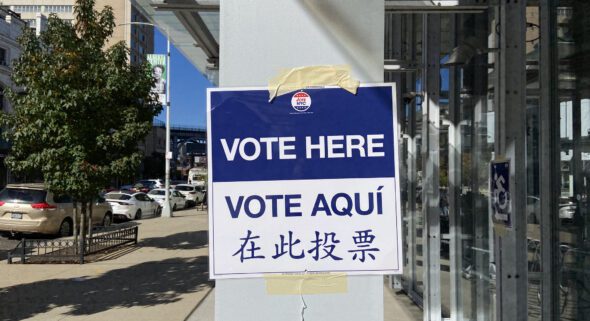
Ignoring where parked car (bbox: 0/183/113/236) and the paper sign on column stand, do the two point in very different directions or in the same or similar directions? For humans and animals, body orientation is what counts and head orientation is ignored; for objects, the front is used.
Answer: very different directions

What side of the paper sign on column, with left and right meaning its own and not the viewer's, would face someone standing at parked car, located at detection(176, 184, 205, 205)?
back

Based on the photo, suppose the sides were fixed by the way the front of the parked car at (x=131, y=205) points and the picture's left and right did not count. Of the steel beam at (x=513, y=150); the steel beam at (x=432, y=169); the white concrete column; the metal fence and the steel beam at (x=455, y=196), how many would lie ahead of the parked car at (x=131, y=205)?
0

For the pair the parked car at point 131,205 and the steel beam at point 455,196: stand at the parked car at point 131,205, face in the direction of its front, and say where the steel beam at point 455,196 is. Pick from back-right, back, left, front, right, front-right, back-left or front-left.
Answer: back-right

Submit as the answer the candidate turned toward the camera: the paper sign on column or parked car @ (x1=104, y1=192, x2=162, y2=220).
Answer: the paper sign on column

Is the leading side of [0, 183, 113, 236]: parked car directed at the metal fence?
no

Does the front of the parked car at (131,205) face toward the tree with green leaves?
no

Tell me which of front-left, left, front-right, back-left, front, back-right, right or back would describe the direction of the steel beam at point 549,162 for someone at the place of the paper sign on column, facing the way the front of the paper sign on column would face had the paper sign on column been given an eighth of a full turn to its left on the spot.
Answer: left

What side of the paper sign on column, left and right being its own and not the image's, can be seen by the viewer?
front

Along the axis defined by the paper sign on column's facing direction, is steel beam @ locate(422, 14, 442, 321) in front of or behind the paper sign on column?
behind

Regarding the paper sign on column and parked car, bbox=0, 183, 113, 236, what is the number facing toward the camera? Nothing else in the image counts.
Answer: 1

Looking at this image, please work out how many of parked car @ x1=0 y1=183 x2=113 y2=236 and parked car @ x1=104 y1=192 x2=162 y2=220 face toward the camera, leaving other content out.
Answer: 0

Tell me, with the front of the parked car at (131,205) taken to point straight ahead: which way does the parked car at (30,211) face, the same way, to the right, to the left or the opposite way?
the same way

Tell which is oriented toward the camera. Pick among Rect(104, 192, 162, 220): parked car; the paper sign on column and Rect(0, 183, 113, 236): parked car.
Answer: the paper sign on column
